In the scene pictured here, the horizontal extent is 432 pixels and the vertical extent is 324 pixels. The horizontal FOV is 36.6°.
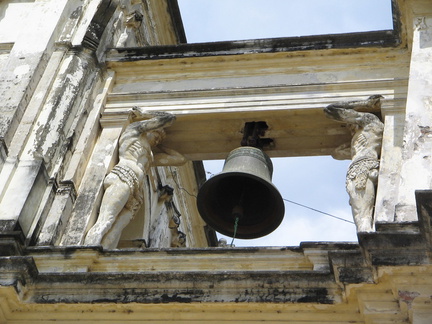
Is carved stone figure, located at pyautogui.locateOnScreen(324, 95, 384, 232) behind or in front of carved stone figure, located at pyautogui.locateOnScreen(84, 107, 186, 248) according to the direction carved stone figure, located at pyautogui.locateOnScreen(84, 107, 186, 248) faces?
in front

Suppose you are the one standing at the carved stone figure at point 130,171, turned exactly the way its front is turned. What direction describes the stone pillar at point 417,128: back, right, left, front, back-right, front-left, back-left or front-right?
front

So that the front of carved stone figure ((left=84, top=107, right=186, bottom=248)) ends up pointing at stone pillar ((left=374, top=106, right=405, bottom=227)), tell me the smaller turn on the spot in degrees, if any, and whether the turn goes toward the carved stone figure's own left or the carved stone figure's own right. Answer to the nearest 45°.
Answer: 0° — it already faces it

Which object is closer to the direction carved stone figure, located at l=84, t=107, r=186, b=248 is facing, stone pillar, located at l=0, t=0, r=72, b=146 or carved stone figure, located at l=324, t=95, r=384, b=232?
the carved stone figure

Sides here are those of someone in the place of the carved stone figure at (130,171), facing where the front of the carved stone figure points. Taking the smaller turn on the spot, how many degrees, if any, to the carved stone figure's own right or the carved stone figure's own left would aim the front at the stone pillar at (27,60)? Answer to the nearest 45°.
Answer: approximately 135° to the carved stone figure's own right

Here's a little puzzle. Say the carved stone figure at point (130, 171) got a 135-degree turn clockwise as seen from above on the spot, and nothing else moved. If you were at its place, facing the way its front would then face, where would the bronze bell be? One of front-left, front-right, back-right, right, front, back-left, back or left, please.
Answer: back

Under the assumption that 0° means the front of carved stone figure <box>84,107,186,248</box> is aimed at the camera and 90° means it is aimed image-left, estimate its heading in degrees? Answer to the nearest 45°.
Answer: approximately 315°
